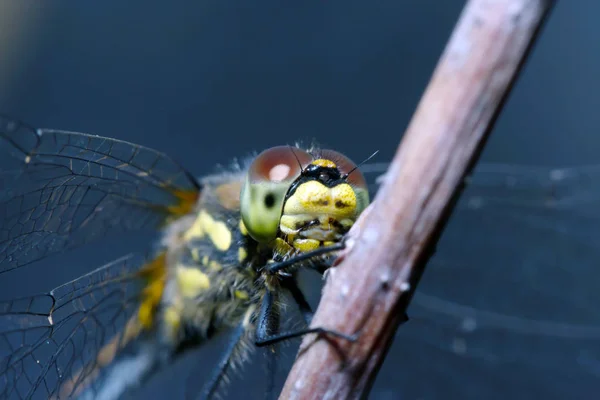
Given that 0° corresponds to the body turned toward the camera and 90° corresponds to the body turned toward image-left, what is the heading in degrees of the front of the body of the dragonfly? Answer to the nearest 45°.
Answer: approximately 315°
